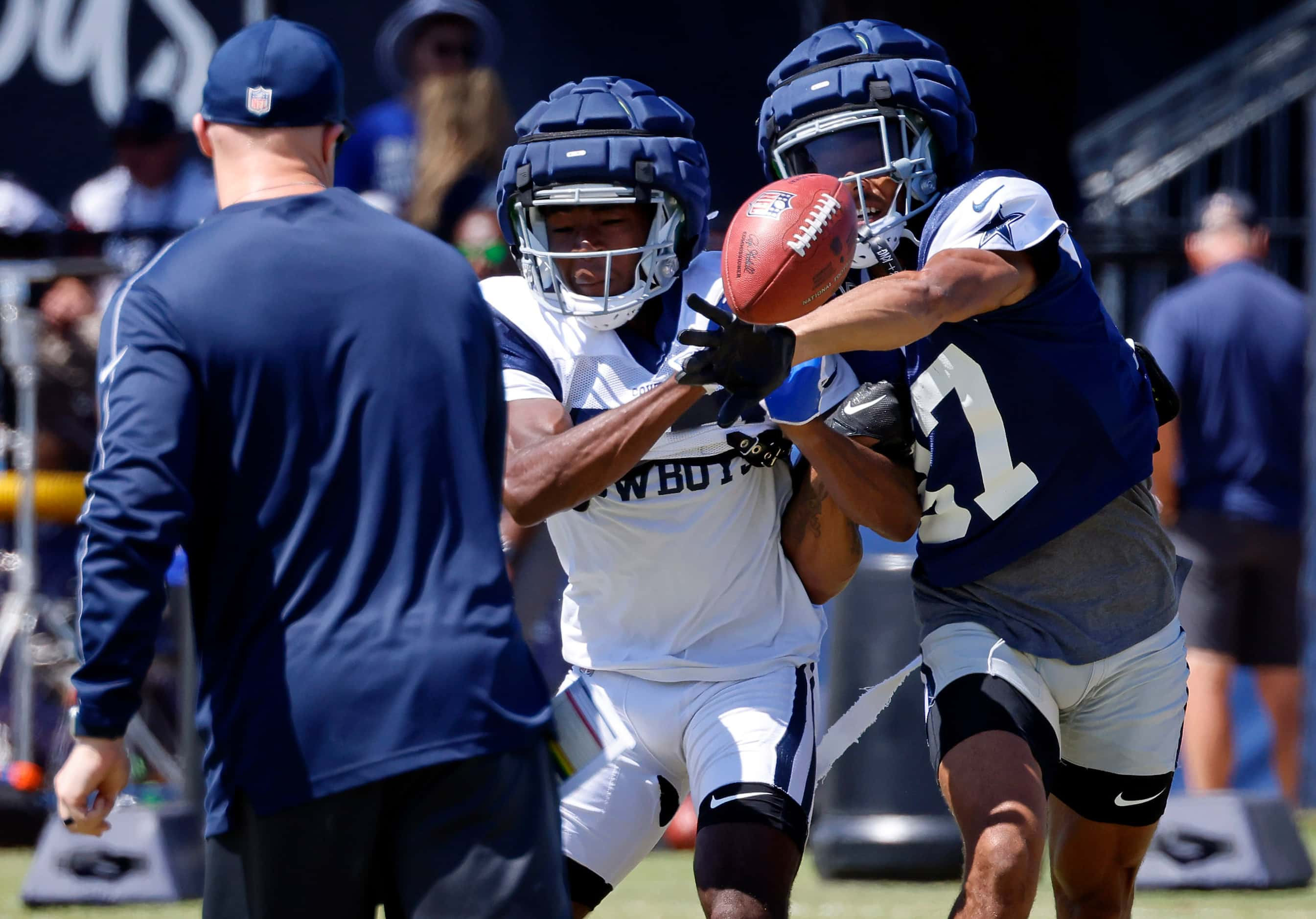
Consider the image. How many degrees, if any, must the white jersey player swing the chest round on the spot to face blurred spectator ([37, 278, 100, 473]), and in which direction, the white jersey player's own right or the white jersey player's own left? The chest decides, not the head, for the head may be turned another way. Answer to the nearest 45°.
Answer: approximately 135° to the white jersey player's own right

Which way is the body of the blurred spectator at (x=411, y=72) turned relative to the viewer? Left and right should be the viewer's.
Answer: facing the viewer and to the right of the viewer

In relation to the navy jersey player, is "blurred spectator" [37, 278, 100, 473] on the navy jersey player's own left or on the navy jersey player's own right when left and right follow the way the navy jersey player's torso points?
on the navy jersey player's own right

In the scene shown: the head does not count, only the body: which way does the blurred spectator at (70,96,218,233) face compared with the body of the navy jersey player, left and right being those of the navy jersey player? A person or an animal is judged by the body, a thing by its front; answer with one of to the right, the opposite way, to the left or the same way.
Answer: to the left

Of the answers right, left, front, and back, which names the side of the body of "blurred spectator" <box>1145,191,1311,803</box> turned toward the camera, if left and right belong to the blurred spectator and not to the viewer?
back

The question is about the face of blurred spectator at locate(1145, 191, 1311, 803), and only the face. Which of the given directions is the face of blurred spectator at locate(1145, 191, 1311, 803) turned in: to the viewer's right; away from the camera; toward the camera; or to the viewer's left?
away from the camera

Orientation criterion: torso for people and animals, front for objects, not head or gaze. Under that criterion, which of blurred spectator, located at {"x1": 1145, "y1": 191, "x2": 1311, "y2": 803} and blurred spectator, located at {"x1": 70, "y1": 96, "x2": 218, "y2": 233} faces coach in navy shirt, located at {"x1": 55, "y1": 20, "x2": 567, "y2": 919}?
blurred spectator, located at {"x1": 70, "y1": 96, "x2": 218, "y2": 233}

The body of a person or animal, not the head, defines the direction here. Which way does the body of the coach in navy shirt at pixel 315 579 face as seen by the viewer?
away from the camera

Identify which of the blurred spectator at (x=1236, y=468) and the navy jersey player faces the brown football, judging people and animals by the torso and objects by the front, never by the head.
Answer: the navy jersey player

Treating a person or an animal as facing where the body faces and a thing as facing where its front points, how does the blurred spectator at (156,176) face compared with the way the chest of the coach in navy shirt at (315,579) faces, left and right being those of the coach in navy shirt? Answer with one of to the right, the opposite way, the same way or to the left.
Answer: the opposite way

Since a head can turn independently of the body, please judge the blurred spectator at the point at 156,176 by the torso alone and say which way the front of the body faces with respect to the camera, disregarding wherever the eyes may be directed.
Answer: toward the camera

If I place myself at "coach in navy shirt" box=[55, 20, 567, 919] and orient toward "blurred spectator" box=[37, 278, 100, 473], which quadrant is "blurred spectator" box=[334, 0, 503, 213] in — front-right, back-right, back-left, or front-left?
front-right
